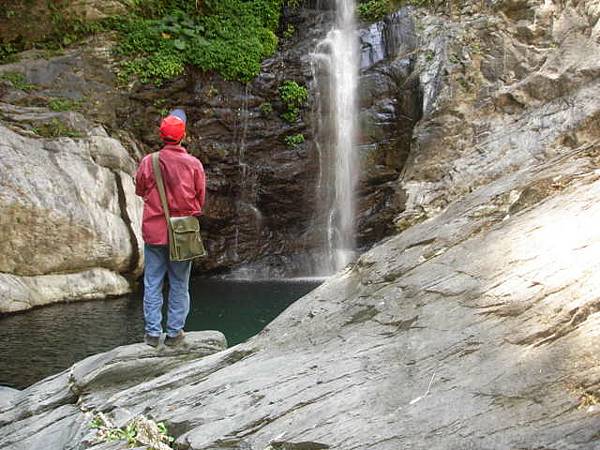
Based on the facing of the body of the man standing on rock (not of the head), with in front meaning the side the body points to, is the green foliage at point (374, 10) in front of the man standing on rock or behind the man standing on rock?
in front

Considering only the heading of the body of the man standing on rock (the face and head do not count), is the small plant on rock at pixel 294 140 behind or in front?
in front

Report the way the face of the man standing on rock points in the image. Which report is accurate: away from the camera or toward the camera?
away from the camera

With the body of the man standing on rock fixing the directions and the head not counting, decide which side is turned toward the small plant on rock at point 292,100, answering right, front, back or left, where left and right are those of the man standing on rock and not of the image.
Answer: front

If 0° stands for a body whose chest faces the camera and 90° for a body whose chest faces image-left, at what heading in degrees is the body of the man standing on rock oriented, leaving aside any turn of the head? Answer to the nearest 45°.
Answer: approximately 180°

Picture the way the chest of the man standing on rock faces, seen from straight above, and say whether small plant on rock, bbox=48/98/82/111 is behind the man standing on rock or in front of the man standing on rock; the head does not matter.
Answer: in front
